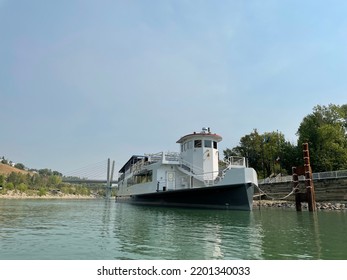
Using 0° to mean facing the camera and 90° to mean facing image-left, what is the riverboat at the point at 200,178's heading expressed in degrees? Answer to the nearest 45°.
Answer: approximately 315°

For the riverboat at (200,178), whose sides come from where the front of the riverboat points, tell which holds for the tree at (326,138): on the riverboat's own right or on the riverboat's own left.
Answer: on the riverboat's own left
